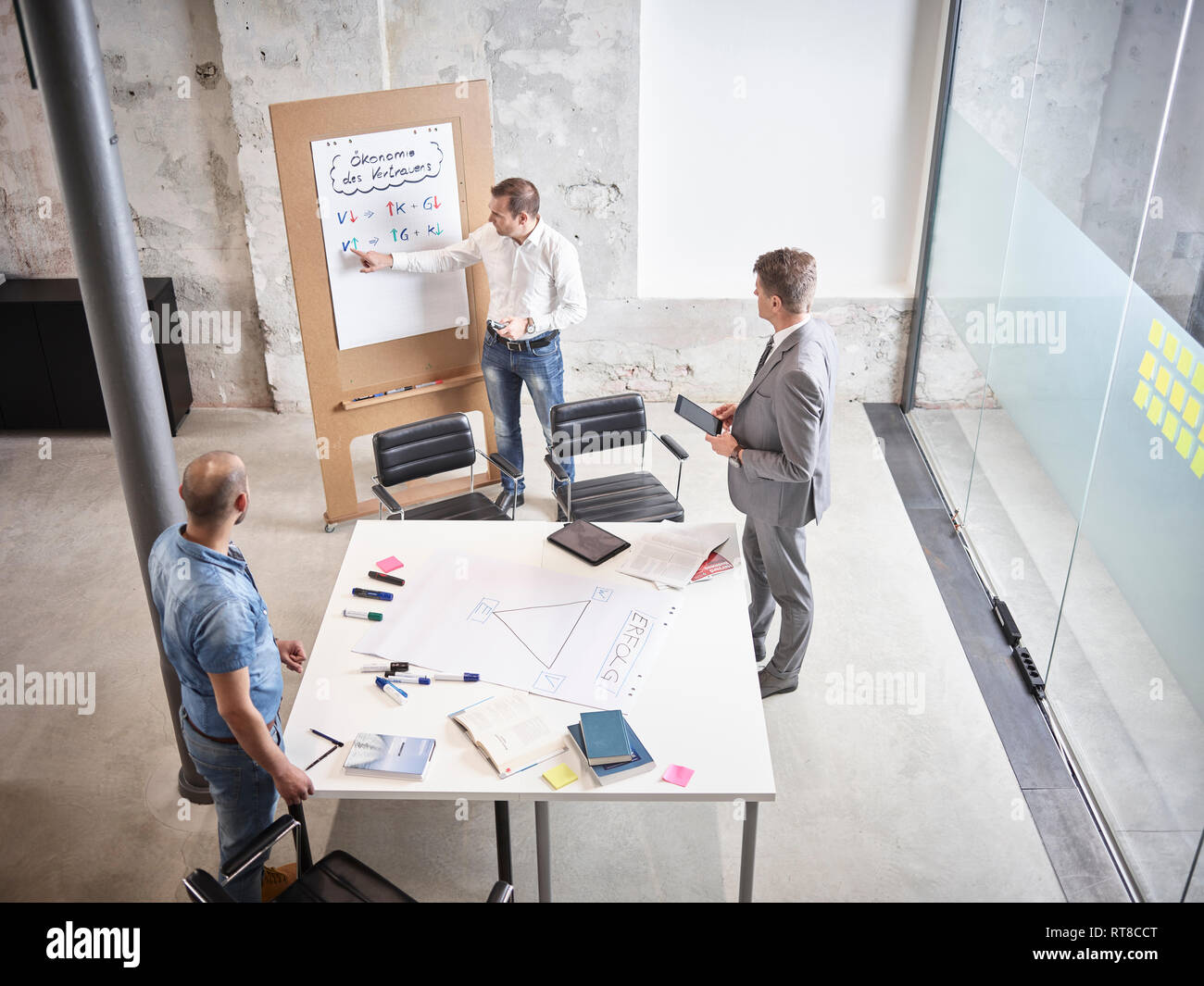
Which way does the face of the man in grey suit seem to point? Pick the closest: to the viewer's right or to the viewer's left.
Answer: to the viewer's left

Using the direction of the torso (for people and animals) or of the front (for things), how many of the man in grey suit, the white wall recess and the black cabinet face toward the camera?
2

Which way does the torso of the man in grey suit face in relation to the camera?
to the viewer's left

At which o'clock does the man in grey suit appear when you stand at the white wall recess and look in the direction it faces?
The man in grey suit is roughly at 12 o'clock from the white wall recess.

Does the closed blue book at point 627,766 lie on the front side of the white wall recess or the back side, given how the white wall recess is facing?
on the front side

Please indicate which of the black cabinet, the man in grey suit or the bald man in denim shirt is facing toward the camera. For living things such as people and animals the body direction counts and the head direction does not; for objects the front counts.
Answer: the black cabinet

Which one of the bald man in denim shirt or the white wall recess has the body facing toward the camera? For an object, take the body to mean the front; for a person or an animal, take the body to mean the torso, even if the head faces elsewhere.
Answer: the white wall recess

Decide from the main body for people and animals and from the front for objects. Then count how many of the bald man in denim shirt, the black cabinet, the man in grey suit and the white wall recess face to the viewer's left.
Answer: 1

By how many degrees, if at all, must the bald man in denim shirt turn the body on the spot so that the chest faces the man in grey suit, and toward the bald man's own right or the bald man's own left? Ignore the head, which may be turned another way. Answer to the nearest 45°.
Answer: approximately 45° to the bald man's own right

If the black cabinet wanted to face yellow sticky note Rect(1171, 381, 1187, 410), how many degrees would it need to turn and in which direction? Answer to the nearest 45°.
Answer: approximately 45° to its left

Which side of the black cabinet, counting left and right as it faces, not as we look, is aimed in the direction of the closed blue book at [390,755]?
front

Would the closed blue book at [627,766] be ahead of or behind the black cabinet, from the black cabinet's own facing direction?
ahead

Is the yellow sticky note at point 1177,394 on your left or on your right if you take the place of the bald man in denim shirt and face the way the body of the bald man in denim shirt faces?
on your right

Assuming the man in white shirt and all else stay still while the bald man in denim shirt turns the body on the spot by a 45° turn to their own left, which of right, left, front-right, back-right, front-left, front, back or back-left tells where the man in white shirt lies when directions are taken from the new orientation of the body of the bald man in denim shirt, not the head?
front-right

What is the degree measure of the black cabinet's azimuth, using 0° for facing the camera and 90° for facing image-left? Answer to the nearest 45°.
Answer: approximately 0°

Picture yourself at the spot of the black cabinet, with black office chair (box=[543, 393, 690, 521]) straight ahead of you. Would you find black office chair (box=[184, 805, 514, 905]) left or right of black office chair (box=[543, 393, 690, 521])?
right

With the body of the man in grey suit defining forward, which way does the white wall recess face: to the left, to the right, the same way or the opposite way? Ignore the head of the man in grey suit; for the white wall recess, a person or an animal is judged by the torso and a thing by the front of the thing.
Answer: to the left

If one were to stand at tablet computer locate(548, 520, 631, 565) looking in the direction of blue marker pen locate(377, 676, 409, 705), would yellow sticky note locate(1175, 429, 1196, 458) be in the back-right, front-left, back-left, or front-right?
back-left
